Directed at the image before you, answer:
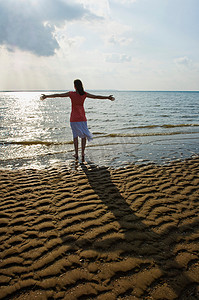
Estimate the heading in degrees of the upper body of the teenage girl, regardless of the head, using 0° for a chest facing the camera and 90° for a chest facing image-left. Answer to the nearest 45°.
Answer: approximately 180°
